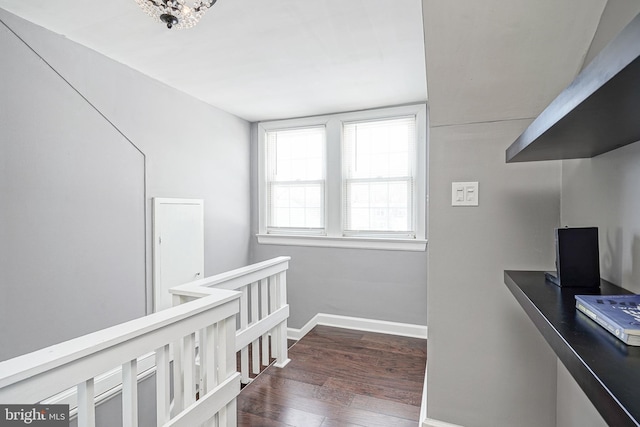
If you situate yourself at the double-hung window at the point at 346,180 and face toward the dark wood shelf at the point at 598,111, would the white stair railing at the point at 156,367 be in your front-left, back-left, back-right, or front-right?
front-right

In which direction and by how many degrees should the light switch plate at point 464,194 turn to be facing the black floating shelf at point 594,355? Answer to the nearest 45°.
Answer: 0° — it already faces it

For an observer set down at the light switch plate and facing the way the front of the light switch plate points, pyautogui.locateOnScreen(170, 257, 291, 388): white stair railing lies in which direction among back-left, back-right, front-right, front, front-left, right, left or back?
right

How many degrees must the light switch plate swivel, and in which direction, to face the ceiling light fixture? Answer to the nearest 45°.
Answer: approximately 45° to its right

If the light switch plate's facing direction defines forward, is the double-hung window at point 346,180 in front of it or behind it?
behind

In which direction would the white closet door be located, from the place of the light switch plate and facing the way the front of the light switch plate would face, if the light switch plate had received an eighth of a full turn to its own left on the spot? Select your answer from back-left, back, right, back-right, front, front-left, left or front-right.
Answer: back-right

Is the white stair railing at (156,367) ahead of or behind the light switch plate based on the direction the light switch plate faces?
ahead

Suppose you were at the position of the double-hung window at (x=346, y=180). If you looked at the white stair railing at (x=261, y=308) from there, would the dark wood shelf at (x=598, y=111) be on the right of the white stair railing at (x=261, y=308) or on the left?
left

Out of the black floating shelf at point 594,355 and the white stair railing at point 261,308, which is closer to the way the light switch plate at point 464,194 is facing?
the black floating shelf

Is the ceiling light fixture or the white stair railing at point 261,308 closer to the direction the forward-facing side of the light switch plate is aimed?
the ceiling light fixture

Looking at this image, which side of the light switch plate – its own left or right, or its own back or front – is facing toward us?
front
